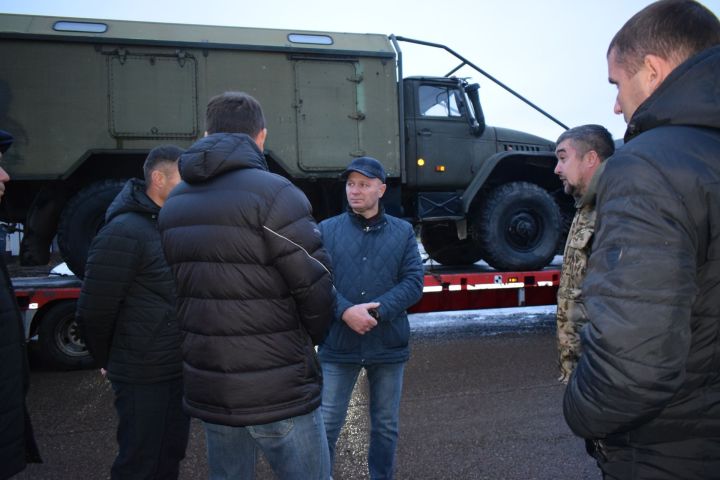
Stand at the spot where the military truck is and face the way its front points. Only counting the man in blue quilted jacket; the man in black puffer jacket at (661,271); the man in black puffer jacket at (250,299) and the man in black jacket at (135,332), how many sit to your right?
4

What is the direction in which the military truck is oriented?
to the viewer's right

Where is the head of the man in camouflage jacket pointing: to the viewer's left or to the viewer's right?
to the viewer's left

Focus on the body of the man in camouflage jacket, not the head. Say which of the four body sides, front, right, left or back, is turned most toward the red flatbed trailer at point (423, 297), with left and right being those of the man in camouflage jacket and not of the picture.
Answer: right

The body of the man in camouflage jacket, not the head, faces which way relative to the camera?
to the viewer's left

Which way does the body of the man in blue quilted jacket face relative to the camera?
toward the camera

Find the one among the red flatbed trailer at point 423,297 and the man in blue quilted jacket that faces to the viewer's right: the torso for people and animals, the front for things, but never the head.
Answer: the red flatbed trailer

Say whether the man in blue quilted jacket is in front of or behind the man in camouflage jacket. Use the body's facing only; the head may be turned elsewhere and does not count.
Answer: in front

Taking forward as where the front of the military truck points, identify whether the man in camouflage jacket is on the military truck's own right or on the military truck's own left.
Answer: on the military truck's own right

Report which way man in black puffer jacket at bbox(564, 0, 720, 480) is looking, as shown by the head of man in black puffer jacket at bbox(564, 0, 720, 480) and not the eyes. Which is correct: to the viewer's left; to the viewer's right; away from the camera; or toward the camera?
to the viewer's left

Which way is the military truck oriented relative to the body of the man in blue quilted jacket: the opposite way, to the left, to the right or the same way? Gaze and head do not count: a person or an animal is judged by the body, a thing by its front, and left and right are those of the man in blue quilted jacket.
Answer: to the left

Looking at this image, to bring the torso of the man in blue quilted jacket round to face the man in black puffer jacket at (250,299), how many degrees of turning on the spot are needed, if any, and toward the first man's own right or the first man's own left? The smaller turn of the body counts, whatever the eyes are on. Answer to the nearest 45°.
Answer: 0° — they already face them

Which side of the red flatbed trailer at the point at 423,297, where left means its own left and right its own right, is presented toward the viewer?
right

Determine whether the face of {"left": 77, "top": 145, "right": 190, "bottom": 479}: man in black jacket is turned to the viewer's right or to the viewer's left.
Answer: to the viewer's right
